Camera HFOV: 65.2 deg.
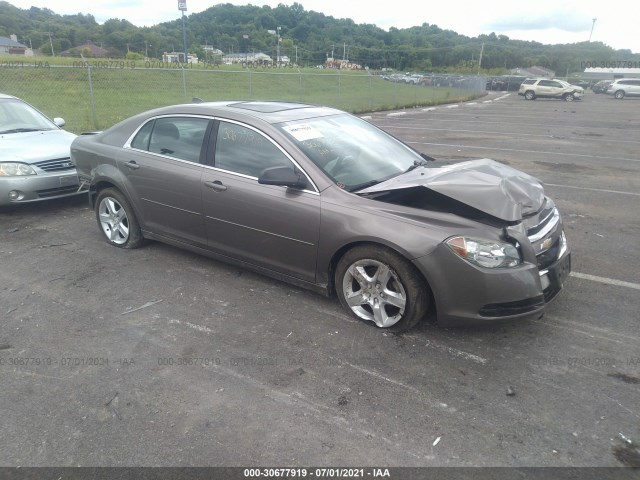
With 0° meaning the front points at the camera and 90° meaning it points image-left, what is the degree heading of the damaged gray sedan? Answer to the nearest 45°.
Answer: approximately 315°

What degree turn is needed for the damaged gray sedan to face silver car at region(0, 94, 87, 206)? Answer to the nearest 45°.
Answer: approximately 180°

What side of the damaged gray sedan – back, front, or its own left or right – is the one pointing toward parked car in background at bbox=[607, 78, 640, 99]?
left

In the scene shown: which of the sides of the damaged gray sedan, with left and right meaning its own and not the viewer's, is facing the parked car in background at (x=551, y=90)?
left

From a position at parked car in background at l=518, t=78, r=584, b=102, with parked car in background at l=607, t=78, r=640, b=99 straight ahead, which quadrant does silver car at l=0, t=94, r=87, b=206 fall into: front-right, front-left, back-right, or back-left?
back-right
